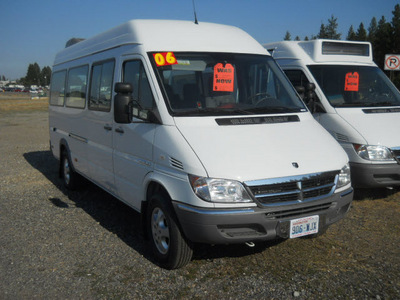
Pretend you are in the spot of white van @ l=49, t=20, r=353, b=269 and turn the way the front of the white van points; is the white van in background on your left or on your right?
on your left

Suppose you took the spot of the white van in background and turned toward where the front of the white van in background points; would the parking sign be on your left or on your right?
on your left

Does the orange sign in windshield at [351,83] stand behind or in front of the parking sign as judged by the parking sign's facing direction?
in front

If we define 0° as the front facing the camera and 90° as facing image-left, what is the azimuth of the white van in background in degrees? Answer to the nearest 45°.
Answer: approximately 315°

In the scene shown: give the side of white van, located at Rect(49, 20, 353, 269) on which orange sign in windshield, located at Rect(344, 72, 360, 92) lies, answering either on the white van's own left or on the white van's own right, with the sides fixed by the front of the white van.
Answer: on the white van's own left

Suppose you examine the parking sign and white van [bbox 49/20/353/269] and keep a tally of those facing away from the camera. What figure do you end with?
0

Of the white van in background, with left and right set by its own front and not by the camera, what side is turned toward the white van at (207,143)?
right

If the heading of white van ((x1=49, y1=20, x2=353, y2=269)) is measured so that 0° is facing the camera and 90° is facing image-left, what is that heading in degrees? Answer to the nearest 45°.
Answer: approximately 315°
